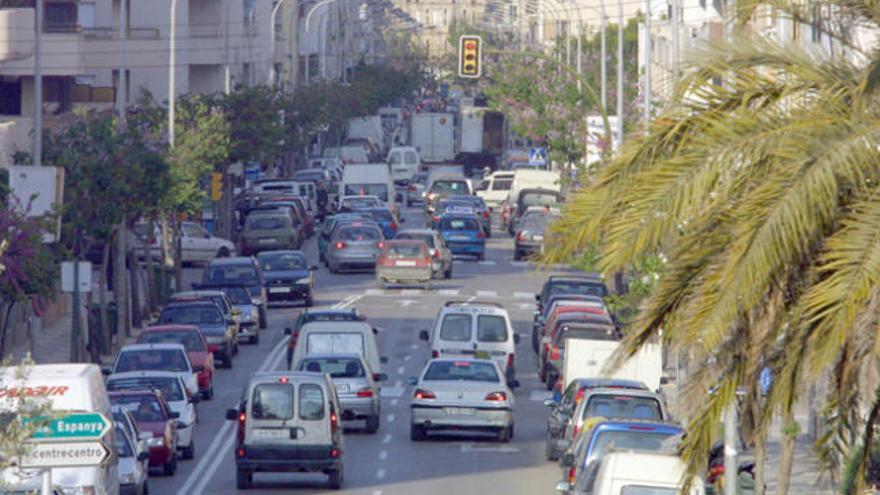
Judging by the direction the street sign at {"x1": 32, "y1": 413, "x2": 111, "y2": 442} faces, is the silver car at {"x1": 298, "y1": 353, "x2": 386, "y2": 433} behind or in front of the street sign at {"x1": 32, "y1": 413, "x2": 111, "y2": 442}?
behind

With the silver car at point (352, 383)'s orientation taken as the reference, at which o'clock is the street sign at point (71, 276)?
The street sign is roughly at 10 o'clock from the silver car.

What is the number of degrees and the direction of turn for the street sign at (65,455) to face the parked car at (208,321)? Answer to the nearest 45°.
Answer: approximately 180°

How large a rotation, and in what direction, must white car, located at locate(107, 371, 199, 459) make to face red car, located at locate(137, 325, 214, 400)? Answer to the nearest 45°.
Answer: approximately 180°

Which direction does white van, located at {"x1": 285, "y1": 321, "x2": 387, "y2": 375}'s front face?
away from the camera

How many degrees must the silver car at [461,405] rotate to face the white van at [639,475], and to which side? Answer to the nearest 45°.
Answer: approximately 180°

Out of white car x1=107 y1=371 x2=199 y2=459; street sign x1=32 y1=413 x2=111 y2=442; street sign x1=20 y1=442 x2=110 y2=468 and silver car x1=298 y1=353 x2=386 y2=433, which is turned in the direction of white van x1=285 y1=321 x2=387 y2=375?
the silver car

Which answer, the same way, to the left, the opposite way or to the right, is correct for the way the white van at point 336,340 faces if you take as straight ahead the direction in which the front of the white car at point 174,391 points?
the opposite way

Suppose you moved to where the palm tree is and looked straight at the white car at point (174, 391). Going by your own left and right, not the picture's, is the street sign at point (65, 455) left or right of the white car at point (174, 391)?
left

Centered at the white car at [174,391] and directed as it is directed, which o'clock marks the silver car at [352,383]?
The silver car is roughly at 8 o'clock from the white car.

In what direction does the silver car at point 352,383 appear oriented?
away from the camera

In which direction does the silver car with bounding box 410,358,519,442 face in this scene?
away from the camera

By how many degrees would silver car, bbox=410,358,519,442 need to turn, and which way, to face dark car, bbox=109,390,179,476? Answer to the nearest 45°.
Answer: approximately 135° to its left
